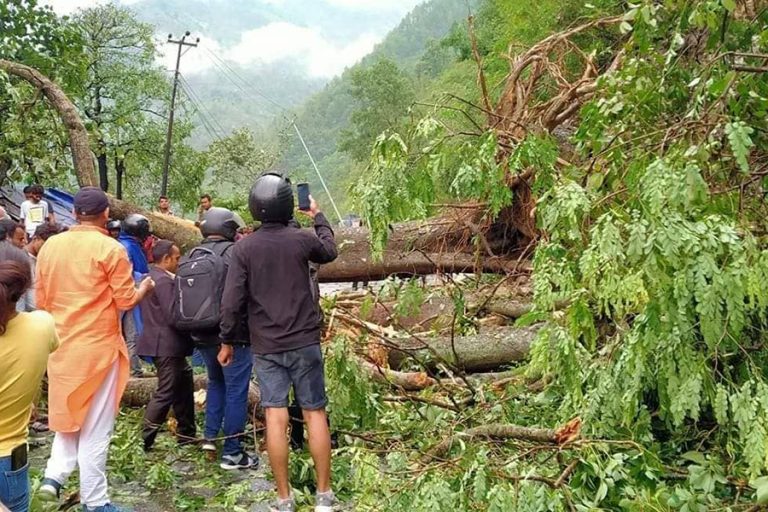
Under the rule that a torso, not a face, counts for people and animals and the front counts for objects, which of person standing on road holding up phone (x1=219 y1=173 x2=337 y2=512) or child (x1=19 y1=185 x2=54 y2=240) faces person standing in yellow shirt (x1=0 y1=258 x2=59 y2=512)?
the child

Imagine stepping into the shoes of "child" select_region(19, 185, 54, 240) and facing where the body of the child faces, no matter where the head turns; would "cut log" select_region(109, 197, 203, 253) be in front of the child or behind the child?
in front

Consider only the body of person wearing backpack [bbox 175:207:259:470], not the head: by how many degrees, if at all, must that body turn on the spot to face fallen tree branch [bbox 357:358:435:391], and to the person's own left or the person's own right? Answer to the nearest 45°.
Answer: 0° — they already face it

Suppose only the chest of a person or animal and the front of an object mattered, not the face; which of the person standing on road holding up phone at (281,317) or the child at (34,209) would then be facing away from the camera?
the person standing on road holding up phone

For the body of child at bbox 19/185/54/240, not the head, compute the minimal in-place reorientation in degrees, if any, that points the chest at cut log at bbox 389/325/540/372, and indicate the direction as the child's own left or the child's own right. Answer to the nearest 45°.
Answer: approximately 45° to the child's own left

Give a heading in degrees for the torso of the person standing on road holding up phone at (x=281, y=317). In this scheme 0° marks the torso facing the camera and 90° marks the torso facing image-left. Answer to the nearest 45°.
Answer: approximately 180°

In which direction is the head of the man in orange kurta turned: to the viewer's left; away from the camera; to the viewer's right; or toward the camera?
away from the camera

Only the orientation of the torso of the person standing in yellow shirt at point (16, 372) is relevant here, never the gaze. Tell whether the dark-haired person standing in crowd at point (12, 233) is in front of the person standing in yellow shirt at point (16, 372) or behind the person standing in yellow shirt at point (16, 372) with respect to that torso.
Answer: in front

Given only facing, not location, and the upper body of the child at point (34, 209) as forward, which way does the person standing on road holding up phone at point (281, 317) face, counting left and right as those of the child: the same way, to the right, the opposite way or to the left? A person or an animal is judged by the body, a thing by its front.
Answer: the opposite way

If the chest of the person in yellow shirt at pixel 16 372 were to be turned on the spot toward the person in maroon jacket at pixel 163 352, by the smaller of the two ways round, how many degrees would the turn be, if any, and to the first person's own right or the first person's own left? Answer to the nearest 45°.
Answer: approximately 45° to the first person's own right

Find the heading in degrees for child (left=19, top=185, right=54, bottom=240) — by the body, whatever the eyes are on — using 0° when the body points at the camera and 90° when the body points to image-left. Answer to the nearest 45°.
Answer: approximately 0°
